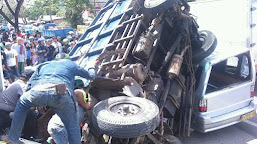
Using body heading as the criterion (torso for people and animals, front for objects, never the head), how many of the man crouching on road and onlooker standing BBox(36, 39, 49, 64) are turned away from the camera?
0

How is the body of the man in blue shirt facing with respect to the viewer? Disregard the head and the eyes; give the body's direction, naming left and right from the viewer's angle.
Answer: facing away from the viewer

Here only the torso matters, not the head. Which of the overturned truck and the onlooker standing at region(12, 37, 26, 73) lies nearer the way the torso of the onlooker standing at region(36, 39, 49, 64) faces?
the overturned truck

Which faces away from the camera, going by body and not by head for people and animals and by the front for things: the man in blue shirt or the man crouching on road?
the man in blue shirt

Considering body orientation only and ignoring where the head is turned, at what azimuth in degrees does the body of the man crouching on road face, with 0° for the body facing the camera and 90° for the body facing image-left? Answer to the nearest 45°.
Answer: approximately 270°
